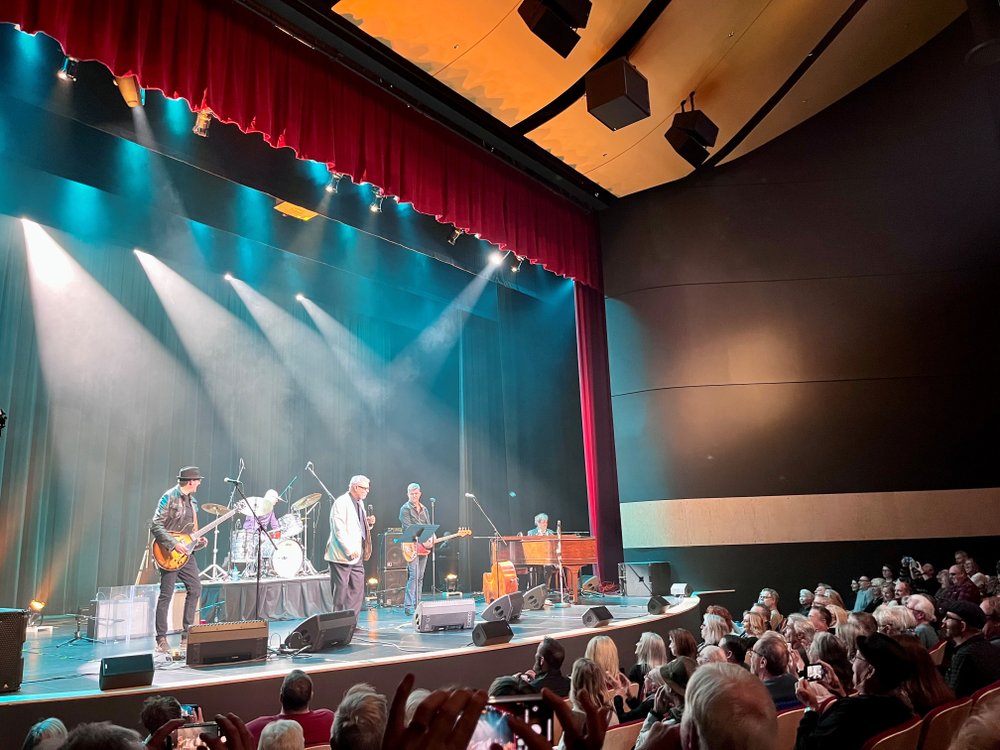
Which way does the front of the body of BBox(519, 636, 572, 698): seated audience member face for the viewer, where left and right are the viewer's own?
facing away from the viewer and to the left of the viewer

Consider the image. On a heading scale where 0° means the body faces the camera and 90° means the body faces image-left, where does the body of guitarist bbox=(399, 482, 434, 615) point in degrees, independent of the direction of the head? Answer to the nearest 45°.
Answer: approximately 315°

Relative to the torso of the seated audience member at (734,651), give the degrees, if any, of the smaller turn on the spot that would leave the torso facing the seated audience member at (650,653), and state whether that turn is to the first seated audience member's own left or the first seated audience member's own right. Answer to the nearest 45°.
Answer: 0° — they already face them

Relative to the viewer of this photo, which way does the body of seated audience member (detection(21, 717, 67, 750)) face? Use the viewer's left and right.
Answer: facing away from the viewer

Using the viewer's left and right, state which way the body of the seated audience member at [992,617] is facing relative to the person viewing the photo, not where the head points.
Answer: facing to the left of the viewer

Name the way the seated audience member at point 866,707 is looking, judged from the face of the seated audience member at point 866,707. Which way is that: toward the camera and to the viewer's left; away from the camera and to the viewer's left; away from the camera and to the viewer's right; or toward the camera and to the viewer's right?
away from the camera and to the viewer's left

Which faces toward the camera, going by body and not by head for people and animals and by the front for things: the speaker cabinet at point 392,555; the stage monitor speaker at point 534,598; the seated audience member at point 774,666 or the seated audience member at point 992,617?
the speaker cabinet

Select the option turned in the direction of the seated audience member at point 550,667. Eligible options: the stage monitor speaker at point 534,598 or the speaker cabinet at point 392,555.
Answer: the speaker cabinet

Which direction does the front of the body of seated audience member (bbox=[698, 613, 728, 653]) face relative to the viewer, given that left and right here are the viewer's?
facing to the left of the viewer

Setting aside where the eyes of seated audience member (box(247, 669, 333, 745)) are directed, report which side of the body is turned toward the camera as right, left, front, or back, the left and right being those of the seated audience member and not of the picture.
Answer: back

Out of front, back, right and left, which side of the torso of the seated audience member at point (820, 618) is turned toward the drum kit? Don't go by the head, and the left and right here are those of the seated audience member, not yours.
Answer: front

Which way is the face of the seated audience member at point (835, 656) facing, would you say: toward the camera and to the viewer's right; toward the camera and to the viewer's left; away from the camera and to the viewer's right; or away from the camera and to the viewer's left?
away from the camera and to the viewer's left

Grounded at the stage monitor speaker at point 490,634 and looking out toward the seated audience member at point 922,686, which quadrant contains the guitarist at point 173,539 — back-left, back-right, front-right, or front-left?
back-right

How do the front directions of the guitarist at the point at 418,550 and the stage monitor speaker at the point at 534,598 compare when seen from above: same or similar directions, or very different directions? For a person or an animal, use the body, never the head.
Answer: very different directions

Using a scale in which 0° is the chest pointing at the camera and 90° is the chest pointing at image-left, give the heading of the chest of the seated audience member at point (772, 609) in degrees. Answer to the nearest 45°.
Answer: approximately 90°

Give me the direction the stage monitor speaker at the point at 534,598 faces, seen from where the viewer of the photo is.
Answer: facing away from the viewer and to the left of the viewer

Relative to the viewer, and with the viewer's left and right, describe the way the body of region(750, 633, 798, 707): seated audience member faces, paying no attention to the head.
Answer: facing away from the viewer and to the left of the viewer
